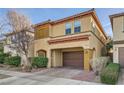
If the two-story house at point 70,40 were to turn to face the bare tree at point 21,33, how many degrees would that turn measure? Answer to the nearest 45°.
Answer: approximately 45° to its right

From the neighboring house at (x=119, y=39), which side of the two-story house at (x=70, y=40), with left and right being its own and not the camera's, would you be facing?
left

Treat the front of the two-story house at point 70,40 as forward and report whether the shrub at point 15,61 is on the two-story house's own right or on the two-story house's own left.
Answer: on the two-story house's own right
